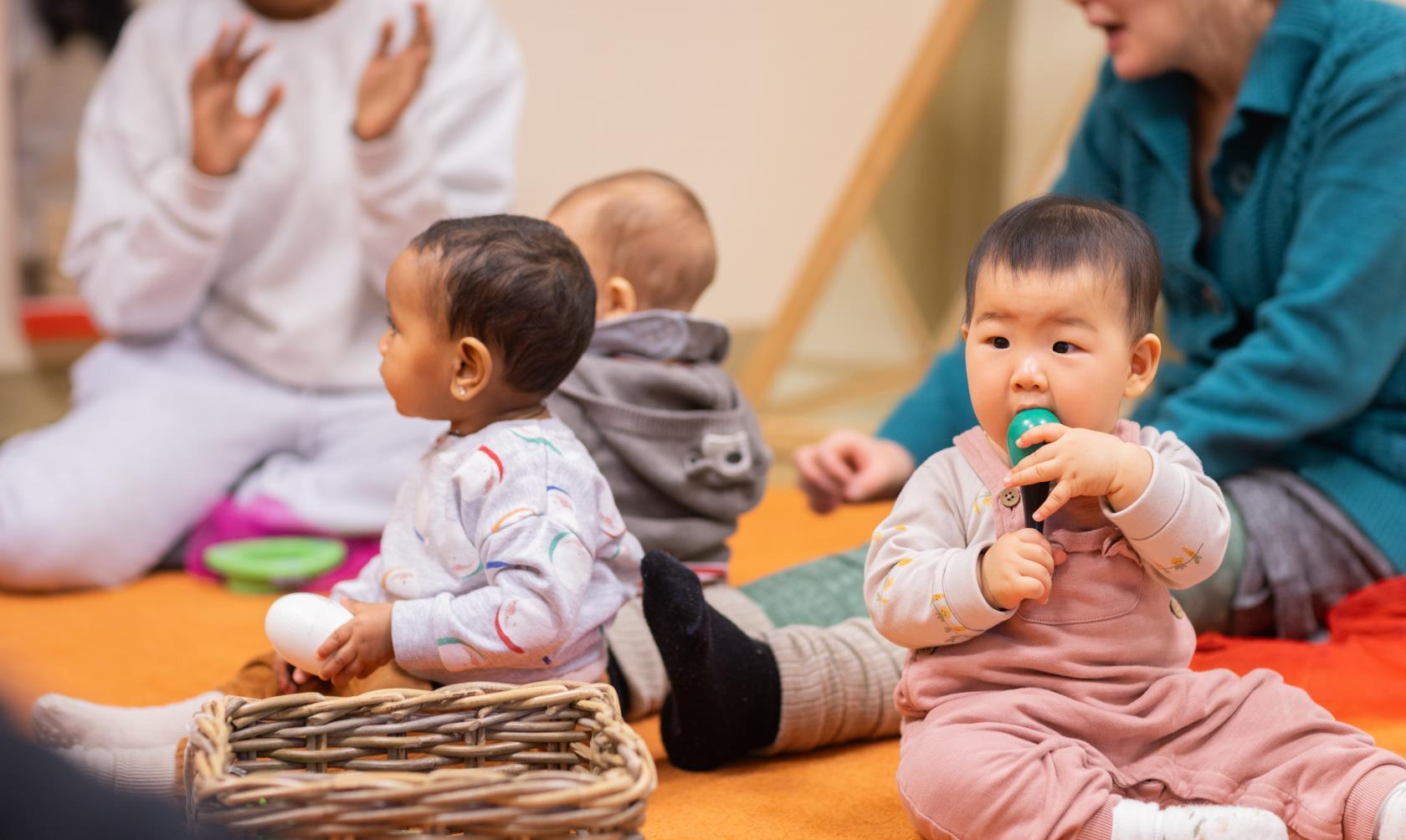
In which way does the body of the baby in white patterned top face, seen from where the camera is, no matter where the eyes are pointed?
to the viewer's left

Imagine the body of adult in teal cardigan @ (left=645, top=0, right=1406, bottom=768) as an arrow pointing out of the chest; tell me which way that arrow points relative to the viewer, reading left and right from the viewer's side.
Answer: facing the viewer and to the left of the viewer

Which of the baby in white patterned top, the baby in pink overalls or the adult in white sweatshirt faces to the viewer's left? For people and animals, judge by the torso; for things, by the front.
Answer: the baby in white patterned top

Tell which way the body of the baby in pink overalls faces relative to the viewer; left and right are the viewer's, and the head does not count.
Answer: facing the viewer

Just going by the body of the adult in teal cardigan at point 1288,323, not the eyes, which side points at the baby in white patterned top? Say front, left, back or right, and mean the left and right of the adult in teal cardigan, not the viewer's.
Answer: front

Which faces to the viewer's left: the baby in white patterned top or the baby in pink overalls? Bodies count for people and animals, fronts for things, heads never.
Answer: the baby in white patterned top

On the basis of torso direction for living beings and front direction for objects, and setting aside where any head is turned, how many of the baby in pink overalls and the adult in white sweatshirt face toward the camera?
2

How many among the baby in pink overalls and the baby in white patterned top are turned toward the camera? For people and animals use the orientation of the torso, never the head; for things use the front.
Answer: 1

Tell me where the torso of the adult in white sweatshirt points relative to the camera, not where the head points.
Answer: toward the camera
